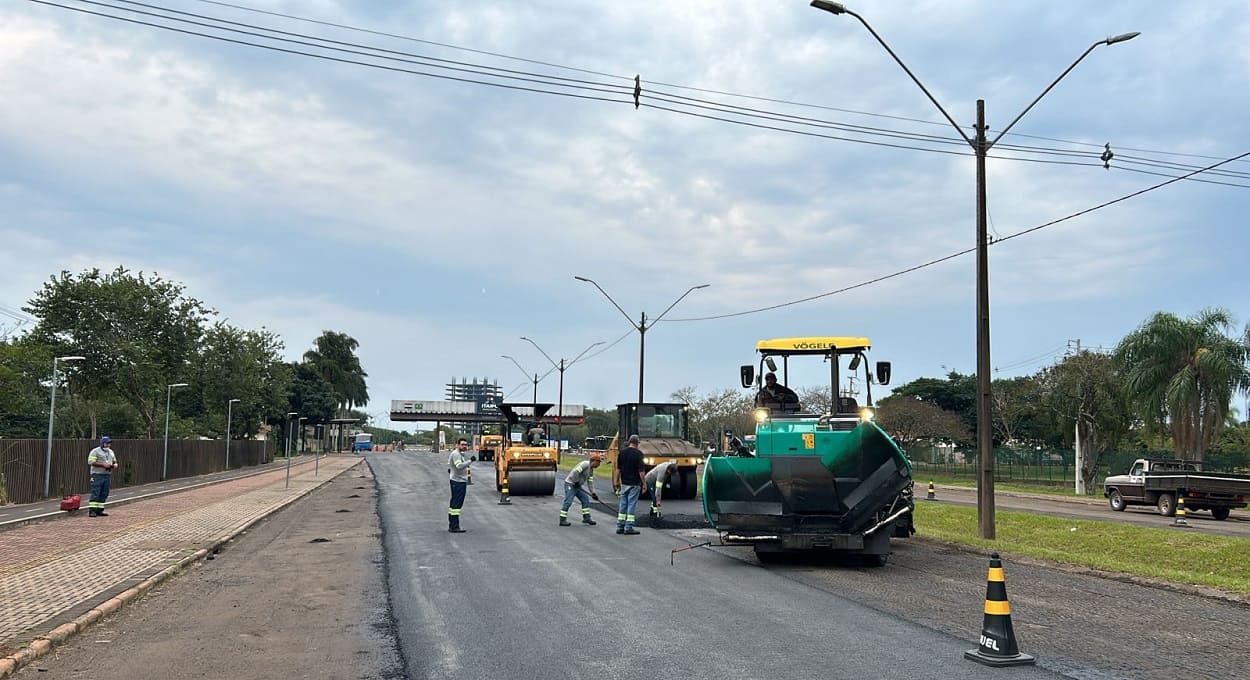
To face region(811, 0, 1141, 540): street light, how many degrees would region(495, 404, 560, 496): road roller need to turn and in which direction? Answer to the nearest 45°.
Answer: approximately 45° to its left

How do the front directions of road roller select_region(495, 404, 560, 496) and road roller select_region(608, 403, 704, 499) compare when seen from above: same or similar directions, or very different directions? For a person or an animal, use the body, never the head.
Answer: same or similar directions

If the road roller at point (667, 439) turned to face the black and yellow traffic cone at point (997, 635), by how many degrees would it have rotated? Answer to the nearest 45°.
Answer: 0° — it already faces it

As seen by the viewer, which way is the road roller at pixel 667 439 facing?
toward the camera

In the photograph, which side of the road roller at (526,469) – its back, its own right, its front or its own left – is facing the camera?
front

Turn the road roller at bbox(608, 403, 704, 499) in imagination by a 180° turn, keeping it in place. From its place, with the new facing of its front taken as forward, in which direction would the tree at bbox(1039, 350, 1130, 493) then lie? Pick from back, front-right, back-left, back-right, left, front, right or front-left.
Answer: front-right

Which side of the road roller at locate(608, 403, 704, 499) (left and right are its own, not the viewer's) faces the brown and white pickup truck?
left

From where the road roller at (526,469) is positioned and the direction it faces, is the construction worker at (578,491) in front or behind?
in front

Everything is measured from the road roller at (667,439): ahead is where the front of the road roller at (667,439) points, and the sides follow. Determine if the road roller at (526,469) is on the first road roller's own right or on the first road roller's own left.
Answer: on the first road roller's own right

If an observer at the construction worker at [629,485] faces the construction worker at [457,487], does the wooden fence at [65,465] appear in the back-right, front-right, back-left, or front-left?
front-right

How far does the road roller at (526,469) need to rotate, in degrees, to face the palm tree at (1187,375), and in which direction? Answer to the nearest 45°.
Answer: approximately 90° to its left
